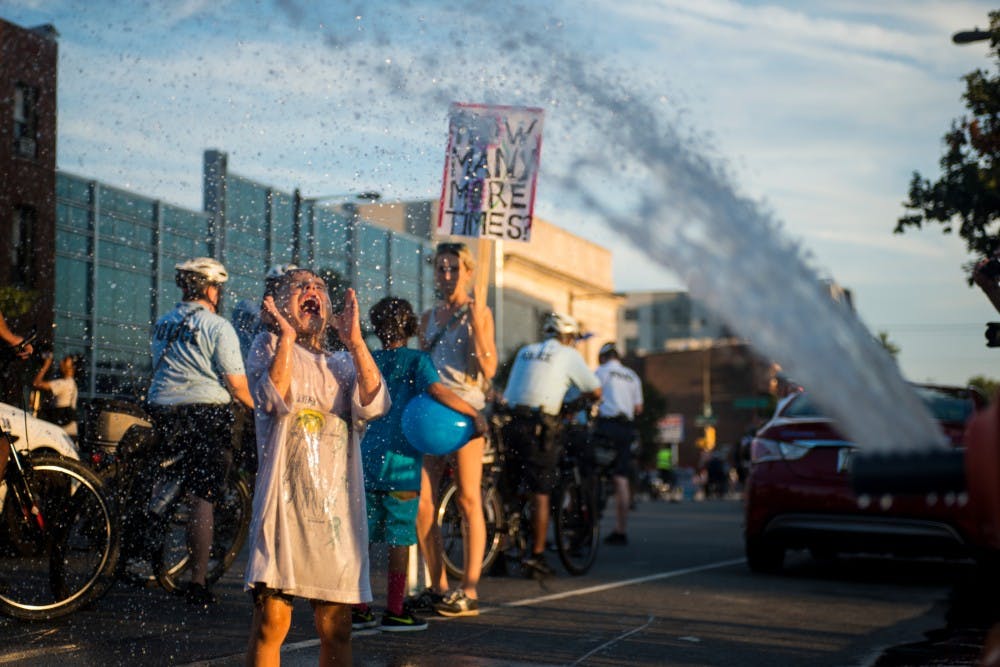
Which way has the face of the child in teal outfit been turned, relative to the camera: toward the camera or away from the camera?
away from the camera

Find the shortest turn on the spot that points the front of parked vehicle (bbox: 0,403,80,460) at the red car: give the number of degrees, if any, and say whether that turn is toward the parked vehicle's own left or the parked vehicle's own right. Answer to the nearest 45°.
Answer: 0° — it already faces it

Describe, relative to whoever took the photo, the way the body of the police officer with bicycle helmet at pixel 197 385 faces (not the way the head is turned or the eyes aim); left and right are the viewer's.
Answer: facing away from the viewer and to the right of the viewer

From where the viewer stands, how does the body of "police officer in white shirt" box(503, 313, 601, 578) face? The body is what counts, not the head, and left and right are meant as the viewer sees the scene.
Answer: facing away from the viewer and to the right of the viewer

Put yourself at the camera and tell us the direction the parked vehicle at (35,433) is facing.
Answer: facing to the right of the viewer

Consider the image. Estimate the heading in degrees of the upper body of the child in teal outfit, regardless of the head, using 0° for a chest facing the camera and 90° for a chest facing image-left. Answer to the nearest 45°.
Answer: approximately 225°

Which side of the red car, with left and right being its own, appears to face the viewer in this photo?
back

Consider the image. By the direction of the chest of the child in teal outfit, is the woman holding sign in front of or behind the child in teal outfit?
in front

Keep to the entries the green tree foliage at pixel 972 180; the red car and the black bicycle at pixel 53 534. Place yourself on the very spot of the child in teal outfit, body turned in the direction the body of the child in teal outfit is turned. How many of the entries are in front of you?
2

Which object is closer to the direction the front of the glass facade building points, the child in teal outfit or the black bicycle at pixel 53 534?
the child in teal outfit
